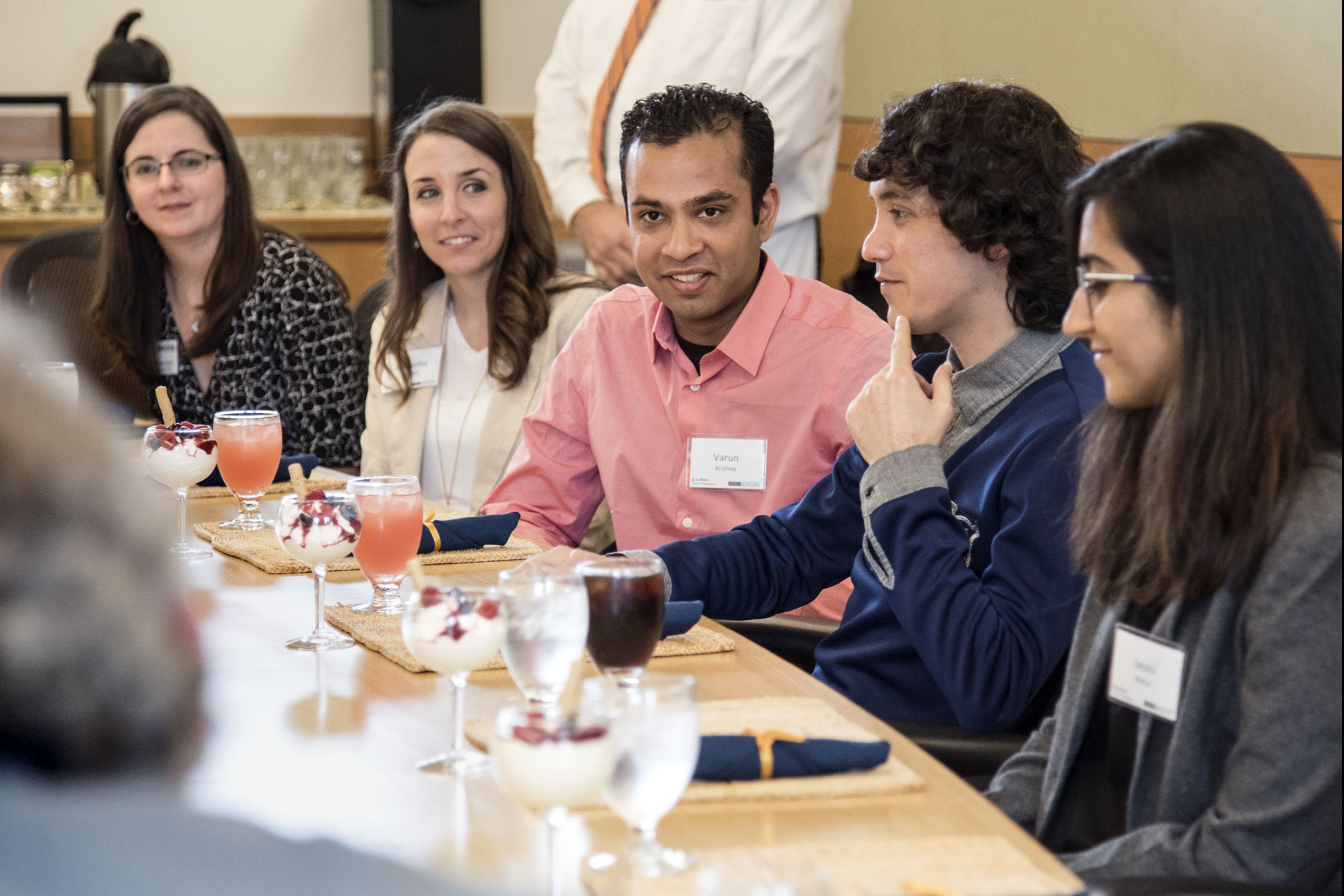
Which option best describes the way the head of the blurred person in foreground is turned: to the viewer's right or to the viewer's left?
to the viewer's right

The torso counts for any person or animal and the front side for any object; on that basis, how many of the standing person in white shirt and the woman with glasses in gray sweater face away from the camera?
0

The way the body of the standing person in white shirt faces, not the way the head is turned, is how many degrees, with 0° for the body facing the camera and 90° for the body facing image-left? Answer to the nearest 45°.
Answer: approximately 45°

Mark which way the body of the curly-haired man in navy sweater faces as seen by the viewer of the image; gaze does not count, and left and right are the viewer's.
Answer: facing to the left of the viewer

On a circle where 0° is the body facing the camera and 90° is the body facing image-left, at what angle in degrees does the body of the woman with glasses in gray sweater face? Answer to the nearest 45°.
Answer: approximately 45°

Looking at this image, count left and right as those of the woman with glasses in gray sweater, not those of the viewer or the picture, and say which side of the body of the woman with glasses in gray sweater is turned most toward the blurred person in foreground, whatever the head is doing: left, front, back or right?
front

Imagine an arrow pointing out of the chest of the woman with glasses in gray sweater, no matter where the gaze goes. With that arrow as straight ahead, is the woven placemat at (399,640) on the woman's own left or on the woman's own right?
on the woman's own right

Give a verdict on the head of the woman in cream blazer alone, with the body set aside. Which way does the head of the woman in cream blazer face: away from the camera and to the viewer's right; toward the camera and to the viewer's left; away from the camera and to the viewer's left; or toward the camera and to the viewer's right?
toward the camera and to the viewer's right

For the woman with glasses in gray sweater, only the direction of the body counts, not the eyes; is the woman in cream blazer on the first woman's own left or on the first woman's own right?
on the first woman's own right

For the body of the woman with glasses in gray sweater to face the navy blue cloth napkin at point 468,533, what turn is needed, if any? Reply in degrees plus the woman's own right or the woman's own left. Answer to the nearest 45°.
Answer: approximately 90° to the woman's own right

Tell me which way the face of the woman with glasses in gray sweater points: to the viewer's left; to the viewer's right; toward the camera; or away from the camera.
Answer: to the viewer's left

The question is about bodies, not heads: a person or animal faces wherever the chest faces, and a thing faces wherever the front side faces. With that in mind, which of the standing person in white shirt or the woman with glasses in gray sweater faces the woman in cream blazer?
the standing person in white shirt

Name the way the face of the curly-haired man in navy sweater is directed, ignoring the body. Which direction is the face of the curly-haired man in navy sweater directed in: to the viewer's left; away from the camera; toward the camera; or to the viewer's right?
to the viewer's left

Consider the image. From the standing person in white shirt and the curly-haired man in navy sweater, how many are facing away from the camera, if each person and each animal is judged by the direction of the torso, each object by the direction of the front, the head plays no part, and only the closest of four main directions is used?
0

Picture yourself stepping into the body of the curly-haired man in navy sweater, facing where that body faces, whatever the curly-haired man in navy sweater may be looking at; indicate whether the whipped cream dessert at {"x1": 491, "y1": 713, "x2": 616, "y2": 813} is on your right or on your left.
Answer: on your left

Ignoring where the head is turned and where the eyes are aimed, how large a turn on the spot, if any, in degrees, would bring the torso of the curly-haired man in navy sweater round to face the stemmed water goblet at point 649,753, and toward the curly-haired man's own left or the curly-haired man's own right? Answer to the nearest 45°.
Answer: approximately 90° to the curly-haired man's own left
